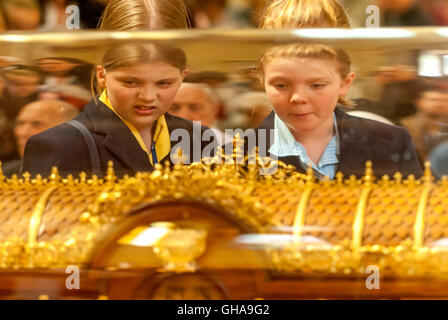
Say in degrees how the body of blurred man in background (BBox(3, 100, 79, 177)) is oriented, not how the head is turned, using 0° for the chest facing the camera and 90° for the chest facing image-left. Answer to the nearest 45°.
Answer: approximately 45°

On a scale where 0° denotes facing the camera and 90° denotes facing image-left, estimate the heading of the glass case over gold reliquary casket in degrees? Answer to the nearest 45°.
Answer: approximately 0°

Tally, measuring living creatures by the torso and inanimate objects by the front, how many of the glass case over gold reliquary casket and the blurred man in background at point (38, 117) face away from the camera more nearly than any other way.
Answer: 0
